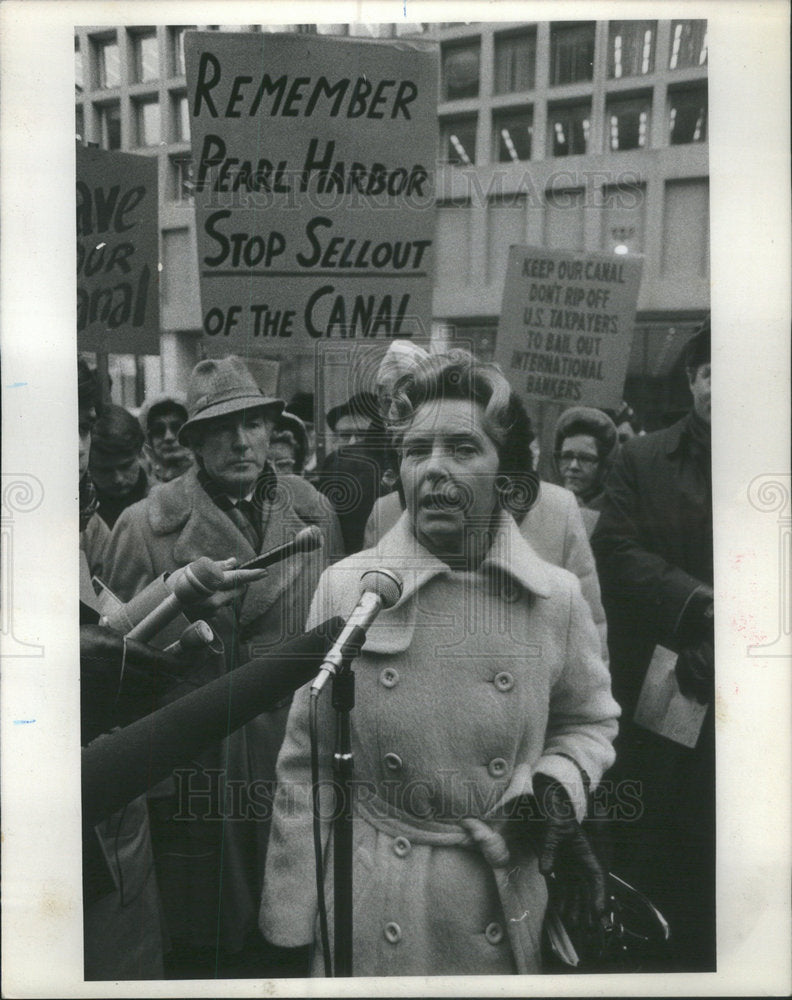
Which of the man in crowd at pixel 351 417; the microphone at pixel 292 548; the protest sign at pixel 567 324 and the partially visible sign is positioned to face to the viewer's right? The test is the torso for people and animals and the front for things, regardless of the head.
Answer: the microphone

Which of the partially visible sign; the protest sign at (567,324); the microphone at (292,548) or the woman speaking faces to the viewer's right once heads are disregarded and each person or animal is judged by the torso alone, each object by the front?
the microphone

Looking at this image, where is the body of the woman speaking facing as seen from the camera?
toward the camera

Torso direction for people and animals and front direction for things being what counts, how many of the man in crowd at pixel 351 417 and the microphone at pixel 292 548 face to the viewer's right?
1

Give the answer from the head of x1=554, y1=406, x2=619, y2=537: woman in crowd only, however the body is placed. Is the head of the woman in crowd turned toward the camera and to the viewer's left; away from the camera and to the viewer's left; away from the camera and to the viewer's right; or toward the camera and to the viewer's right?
toward the camera and to the viewer's left

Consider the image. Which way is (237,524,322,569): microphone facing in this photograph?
to the viewer's right

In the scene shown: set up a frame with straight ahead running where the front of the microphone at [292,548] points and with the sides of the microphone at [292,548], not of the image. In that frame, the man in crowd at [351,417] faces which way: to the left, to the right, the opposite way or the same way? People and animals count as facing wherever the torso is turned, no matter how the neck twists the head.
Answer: to the right

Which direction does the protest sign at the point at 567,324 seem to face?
toward the camera

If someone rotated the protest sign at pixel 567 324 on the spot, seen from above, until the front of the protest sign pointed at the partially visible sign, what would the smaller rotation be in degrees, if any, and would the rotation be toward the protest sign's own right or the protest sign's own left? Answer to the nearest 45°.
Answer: approximately 90° to the protest sign's own right

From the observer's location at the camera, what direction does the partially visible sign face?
facing the viewer
